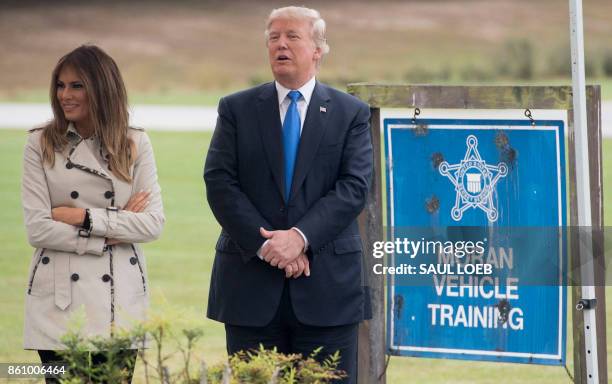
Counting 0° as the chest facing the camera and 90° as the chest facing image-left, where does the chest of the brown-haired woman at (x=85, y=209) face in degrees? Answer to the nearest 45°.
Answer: approximately 0°

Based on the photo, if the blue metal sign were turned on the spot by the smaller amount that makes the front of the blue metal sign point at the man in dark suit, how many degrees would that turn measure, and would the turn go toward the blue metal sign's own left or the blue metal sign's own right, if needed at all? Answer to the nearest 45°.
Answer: approximately 45° to the blue metal sign's own right

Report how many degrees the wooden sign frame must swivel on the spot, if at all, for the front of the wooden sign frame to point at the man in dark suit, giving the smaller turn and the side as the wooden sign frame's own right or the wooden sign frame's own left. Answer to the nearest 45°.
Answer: approximately 45° to the wooden sign frame's own right

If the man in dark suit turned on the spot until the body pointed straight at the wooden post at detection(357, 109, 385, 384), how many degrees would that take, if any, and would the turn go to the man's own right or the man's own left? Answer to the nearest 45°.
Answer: approximately 135° to the man's own left

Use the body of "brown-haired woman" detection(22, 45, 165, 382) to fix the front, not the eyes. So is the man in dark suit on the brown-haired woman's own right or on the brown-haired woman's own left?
on the brown-haired woman's own left

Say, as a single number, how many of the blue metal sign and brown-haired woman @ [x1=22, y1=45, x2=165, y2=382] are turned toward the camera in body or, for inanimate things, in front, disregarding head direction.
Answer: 2

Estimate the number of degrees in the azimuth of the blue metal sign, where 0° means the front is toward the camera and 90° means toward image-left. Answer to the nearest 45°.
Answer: approximately 0°
